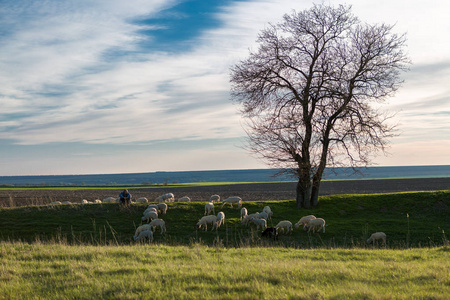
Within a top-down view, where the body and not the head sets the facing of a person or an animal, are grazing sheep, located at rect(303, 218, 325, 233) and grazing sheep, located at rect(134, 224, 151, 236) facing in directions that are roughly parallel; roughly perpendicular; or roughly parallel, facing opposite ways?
roughly parallel

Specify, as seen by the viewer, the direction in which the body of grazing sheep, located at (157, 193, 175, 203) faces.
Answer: to the viewer's left

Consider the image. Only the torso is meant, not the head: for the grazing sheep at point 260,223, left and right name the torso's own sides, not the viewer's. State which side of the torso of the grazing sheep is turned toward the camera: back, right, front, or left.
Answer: left

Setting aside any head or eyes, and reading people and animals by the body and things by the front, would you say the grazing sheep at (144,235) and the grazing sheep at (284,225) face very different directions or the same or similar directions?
same or similar directions

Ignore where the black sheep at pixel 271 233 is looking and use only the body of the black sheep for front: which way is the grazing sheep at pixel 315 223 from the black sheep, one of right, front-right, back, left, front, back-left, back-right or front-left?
back-right

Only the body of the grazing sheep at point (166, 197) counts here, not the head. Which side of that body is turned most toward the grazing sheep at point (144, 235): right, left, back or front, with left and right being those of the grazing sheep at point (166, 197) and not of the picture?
left

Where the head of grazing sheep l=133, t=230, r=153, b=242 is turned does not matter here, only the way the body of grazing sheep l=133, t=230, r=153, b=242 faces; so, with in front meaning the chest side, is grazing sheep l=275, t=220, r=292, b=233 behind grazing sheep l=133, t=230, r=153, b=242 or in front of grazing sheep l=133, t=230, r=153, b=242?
behind

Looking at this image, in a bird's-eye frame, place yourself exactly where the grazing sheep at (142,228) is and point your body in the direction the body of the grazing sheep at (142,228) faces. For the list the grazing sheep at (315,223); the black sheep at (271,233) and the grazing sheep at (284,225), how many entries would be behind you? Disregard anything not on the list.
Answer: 3

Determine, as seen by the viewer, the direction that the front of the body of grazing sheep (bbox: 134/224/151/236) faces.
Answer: to the viewer's left

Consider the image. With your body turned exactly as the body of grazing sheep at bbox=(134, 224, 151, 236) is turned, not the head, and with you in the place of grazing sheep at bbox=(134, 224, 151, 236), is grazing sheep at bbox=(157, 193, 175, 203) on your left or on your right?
on your right

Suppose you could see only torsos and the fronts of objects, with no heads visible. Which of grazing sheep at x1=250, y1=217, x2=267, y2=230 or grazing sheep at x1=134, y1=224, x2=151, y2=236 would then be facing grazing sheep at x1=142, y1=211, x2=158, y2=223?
grazing sheep at x1=250, y1=217, x2=267, y2=230
